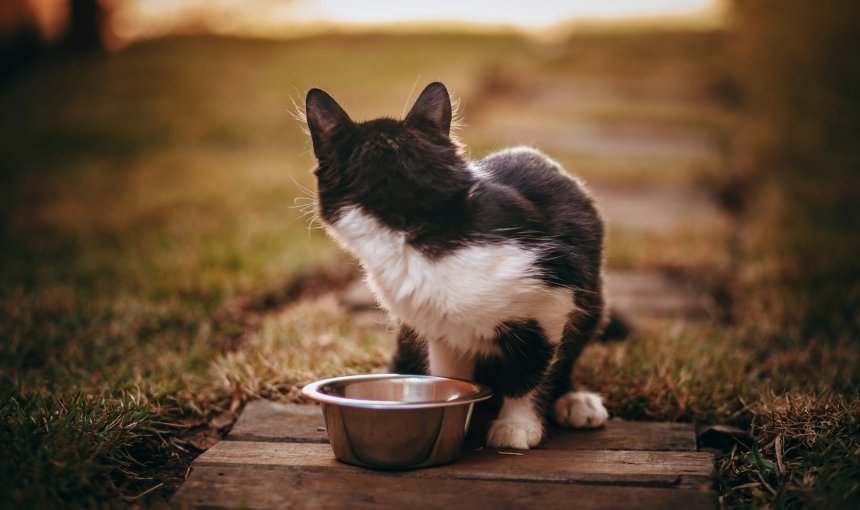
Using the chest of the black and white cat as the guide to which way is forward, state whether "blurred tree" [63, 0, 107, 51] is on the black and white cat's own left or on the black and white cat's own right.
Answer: on the black and white cat's own right

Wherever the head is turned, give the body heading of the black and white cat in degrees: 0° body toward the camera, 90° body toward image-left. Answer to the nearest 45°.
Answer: approximately 45°
